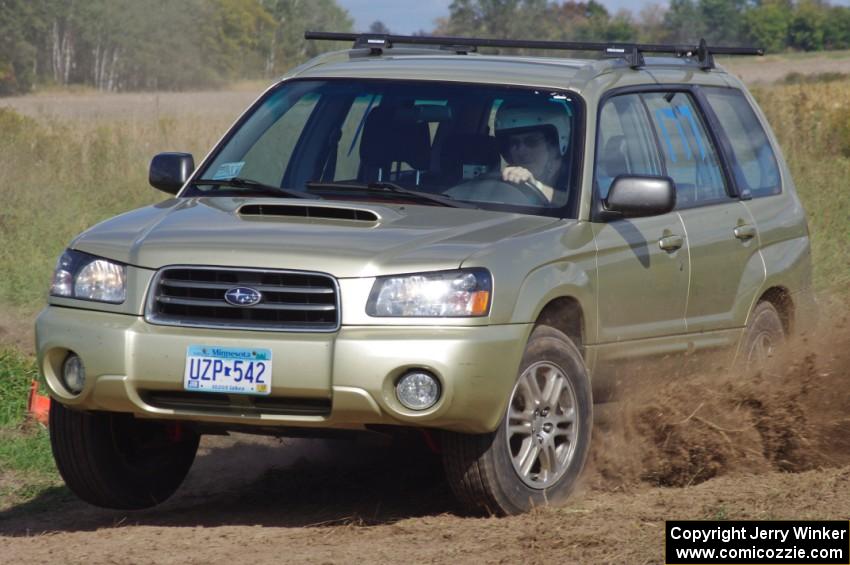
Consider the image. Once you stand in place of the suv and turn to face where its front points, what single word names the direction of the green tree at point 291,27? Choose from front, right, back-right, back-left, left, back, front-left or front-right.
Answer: back-right

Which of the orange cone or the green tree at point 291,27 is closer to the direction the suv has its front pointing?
the orange cone

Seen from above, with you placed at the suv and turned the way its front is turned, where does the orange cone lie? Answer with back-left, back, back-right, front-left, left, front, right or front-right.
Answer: right

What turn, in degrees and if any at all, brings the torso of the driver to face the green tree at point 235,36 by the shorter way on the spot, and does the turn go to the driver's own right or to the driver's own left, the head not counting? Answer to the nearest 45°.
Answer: approximately 135° to the driver's own right

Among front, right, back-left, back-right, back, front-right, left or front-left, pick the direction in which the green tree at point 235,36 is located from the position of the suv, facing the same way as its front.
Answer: back-right

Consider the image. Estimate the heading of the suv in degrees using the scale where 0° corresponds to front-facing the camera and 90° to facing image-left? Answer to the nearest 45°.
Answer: approximately 45°

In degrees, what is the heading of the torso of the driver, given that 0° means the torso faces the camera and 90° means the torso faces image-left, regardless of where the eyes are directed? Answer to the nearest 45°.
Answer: approximately 45°

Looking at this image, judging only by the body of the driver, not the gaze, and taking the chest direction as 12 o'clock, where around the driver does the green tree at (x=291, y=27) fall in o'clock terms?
The green tree is roughly at 4 o'clock from the driver.
